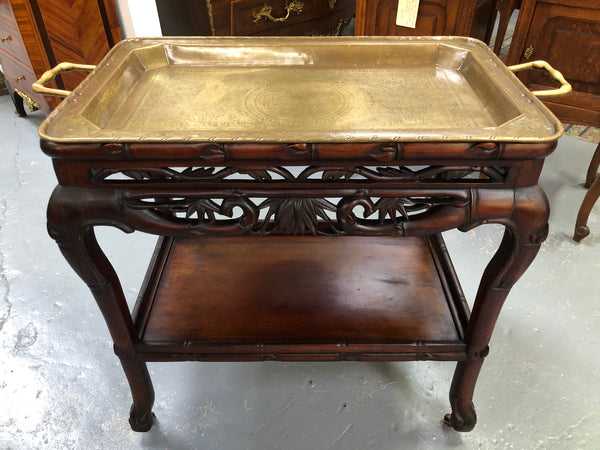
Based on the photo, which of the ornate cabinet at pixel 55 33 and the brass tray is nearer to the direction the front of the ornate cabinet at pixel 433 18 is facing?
the brass tray

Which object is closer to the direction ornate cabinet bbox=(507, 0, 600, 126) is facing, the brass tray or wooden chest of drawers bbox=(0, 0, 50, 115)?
the brass tray

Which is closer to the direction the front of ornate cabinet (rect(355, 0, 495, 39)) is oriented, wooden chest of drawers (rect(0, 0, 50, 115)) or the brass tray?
the brass tray

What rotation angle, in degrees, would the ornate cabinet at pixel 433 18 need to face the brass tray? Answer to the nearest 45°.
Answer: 0° — it already faces it

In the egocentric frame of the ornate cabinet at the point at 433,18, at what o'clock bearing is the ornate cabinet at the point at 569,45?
the ornate cabinet at the point at 569,45 is roughly at 10 o'clock from the ornate cabinet at the point at 433,18.

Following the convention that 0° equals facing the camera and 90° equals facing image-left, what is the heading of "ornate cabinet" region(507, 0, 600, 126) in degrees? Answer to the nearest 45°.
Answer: approximately 0°

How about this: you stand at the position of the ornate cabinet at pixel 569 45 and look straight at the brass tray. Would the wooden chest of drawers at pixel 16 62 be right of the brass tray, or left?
right

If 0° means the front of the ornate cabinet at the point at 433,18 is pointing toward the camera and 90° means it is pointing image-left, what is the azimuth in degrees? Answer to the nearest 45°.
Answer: approximately 0°

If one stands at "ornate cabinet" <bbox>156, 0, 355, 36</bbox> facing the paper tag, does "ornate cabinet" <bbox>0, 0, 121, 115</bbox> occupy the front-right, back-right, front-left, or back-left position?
back-right

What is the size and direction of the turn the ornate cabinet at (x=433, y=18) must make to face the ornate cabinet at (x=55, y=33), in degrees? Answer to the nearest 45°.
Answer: approximately 90° to its right

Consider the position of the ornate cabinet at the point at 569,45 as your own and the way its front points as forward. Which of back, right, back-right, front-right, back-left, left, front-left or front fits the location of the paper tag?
right

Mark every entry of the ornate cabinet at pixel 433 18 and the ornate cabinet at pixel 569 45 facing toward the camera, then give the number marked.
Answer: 2
